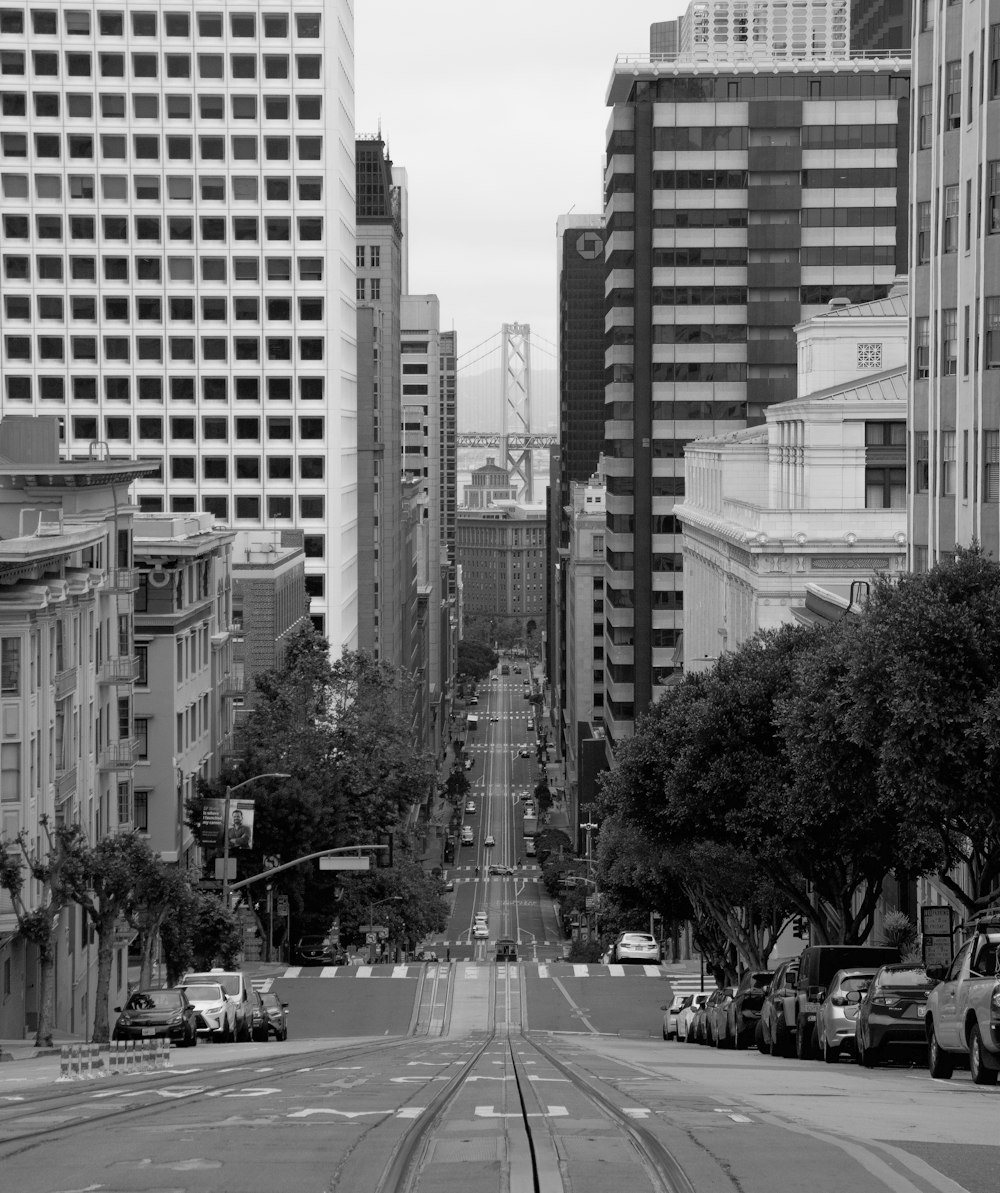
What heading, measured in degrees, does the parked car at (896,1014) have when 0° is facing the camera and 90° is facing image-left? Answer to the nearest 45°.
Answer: approximately 180°

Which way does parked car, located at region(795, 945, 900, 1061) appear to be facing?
away from the camera

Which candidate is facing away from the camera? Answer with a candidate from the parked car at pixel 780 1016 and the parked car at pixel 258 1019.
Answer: the parked car at pixel 780 1016

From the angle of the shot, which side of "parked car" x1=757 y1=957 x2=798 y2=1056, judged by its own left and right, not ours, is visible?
back

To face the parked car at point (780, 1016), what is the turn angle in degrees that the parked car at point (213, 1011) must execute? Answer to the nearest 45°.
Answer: approximately 90° to its left

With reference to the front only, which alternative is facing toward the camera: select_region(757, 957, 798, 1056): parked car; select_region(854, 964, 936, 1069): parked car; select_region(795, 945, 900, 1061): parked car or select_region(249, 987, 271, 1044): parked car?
select_region(249, 987, 271, 1044): parked car

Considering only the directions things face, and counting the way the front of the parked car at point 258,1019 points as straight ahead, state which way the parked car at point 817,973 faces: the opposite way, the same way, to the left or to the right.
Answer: the opposite way

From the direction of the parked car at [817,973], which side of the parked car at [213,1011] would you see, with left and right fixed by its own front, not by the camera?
left

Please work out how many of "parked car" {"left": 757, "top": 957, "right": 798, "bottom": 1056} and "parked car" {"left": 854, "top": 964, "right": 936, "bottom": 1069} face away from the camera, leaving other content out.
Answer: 2

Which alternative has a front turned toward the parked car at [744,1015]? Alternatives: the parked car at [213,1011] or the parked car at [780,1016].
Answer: the parked car at [780,1016]

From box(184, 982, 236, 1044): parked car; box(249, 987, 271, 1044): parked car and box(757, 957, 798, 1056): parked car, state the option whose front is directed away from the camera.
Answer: box(757, 957, 798, 1056): parked car
